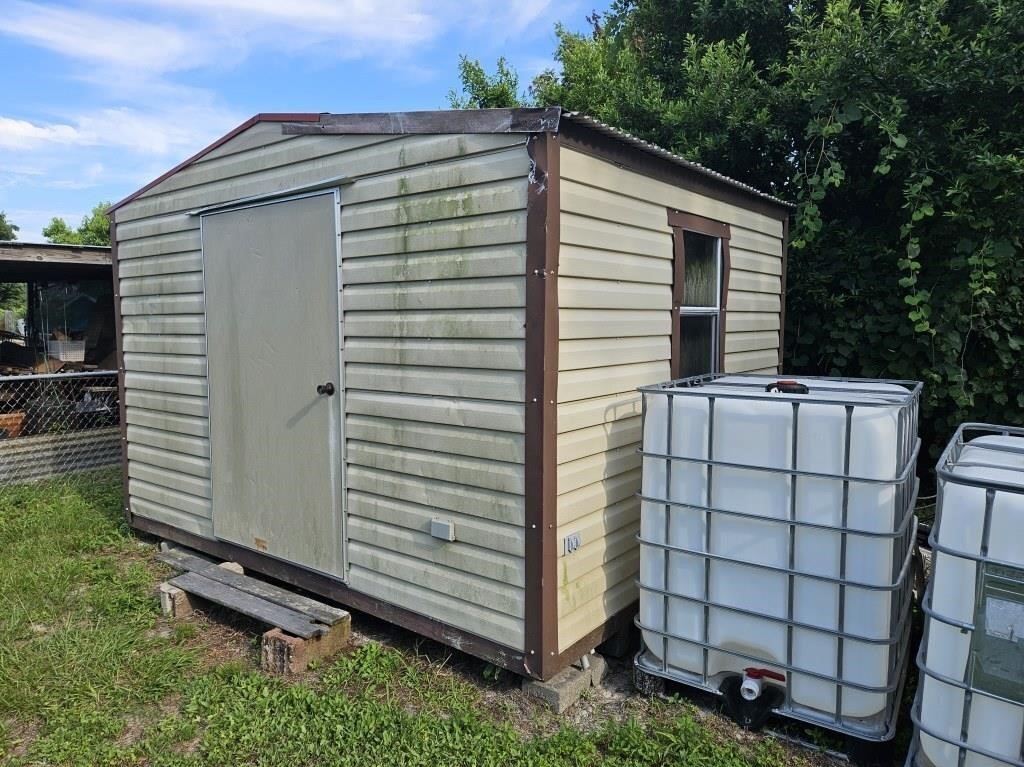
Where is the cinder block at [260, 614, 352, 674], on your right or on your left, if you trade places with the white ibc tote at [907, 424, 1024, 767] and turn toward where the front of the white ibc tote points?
on your right

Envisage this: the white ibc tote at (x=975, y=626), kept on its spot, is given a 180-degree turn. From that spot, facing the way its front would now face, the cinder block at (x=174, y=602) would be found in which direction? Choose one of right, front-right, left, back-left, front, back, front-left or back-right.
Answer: left

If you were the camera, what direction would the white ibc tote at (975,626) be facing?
facing the viewer

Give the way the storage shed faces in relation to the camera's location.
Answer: facing the viewer and to the left of the viewer

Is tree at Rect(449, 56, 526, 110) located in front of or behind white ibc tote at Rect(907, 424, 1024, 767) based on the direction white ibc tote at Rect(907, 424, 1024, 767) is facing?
behind

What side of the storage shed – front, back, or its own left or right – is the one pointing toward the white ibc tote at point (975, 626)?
left

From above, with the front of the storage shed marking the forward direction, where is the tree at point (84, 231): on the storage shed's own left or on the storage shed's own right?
on the storage shed's own right

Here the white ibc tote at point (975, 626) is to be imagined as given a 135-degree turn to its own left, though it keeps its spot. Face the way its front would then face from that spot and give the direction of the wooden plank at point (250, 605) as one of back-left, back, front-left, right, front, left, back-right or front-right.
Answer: back-left

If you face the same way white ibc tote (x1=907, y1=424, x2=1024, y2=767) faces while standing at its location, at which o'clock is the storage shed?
The storage shed is roughly at 3 o'clock from the white ibc tote.

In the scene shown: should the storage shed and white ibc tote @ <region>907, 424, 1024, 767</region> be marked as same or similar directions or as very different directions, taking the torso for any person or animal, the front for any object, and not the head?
same or similar directions

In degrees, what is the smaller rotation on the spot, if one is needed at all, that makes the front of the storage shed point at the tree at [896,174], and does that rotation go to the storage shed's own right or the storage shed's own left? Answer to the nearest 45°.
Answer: approximately 180°

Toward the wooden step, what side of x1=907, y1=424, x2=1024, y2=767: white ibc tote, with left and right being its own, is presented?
right

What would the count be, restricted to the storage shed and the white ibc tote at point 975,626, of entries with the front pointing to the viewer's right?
0

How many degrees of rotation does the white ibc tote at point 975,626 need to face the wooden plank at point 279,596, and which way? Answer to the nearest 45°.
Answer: approximately 90° to its right

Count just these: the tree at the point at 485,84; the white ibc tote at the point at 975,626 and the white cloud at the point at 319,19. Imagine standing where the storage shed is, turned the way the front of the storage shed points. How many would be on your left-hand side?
1
